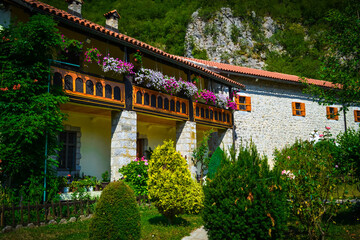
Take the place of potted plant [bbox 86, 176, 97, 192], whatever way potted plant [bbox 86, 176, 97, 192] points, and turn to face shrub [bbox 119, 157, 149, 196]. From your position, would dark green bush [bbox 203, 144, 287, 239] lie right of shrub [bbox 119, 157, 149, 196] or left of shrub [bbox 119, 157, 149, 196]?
right

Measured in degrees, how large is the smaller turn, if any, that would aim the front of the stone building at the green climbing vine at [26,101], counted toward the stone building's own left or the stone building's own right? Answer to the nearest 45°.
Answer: approximately 45° to the stone building's own right

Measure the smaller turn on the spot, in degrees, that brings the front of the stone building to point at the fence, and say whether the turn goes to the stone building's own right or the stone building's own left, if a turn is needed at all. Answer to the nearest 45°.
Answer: approximately 45° to the stone building's own right

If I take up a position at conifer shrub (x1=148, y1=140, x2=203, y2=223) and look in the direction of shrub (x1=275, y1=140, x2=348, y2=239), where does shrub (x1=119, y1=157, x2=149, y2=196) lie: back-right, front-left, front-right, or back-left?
back-left

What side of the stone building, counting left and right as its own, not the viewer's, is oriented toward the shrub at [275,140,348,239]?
front

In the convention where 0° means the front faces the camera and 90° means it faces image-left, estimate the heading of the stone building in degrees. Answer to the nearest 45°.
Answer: approximately 315°

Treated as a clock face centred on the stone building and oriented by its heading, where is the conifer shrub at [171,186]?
The conifer shrub is roughly at 1 o'clock from the stone building.

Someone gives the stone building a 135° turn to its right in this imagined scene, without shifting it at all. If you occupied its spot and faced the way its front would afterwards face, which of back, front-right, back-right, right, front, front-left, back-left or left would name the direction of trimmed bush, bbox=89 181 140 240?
left
